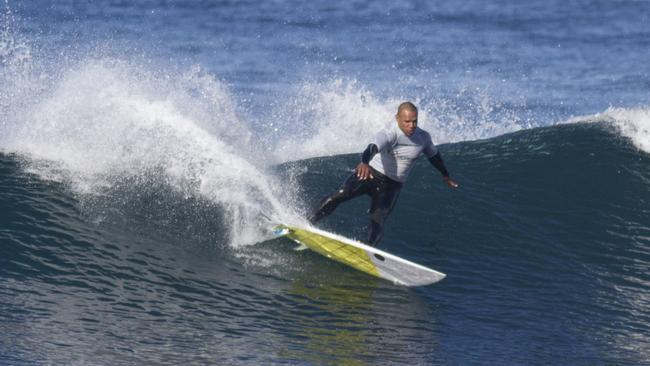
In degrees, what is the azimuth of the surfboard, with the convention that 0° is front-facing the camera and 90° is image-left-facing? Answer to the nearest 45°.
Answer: approximately 315°

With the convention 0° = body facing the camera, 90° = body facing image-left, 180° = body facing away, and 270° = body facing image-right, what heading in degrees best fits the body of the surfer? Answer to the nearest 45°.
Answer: approximately 315°
